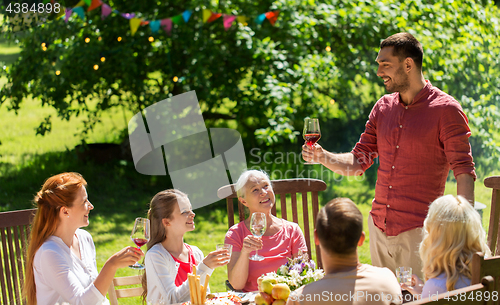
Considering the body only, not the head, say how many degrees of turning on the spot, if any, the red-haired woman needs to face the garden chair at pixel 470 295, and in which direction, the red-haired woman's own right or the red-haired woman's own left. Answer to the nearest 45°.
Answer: approximately 45° to the red-haired woman's own right

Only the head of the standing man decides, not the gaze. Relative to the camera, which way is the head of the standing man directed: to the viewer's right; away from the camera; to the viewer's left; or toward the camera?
to the viewer's left

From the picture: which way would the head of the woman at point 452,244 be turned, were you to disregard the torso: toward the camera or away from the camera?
away from the camera

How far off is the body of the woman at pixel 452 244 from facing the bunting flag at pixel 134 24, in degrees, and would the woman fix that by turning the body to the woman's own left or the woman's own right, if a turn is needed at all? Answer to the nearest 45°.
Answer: approximately 45° to the woman's own left

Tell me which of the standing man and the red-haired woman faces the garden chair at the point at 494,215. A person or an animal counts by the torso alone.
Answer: the red-haired woman

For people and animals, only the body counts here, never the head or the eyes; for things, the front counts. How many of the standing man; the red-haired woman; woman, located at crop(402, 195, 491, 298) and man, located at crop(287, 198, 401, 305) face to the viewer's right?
1

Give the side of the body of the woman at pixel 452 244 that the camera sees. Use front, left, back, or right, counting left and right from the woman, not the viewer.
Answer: back

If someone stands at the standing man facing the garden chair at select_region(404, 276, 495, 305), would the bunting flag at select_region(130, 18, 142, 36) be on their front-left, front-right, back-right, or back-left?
back-right

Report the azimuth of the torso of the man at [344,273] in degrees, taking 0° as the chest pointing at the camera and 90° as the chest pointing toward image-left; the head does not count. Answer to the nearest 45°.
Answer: approximately 180°

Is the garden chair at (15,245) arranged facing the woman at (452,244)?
yes

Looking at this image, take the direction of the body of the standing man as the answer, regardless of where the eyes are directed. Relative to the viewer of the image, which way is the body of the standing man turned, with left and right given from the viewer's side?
facing the viewer and to the left of the viewer

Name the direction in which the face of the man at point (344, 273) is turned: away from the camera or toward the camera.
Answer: away from the camera

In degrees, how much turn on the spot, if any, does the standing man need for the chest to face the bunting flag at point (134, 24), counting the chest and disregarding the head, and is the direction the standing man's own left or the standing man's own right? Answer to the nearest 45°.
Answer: approximately 90° to the standing man's own right

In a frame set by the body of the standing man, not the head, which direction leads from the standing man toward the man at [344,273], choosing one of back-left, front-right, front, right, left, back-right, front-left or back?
front-left

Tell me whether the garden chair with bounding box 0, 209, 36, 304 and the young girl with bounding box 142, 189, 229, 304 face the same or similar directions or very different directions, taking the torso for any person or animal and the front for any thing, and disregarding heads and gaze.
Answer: same or similar directions

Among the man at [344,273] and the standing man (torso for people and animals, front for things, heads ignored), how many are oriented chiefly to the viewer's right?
0

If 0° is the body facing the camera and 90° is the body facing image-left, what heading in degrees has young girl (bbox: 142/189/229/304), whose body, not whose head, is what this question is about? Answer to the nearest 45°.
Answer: approximately 315°

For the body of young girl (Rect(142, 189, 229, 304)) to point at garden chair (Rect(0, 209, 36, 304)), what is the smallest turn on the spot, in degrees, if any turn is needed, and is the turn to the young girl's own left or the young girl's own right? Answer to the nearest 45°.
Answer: approximately 135° to the young girl's own right

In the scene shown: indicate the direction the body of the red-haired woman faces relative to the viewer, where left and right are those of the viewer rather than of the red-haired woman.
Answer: facing to the right of the viewer

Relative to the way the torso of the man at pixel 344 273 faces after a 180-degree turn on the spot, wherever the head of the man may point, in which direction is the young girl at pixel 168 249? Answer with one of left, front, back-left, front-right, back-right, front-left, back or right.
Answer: back-right
